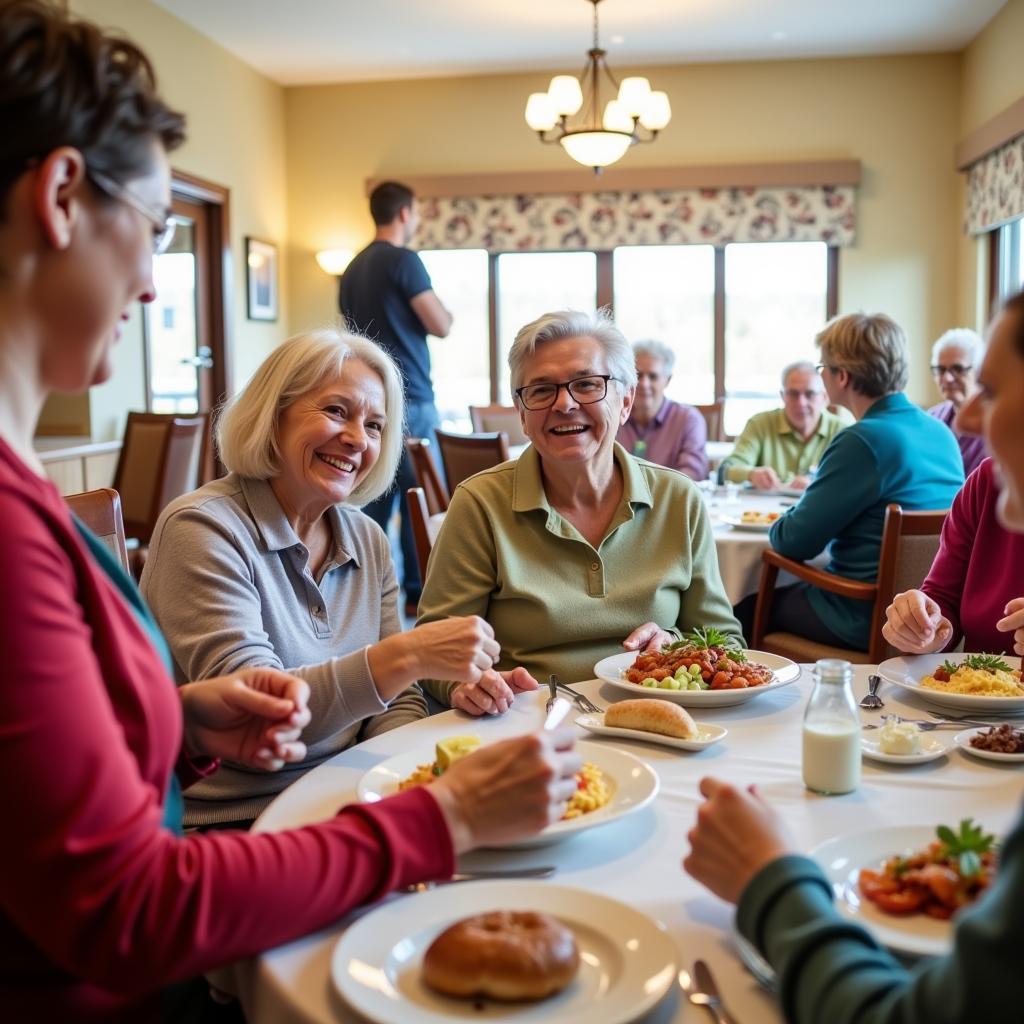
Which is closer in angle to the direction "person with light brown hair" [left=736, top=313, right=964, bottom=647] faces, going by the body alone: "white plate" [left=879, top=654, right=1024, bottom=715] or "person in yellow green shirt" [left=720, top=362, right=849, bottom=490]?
the person in yellow green shirt

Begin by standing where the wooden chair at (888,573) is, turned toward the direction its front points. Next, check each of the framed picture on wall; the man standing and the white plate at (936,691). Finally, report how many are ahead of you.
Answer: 2

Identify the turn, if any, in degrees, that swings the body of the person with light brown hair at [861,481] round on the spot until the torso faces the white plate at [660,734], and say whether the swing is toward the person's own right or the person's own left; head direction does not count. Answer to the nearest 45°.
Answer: approximately 135° to the person's own left

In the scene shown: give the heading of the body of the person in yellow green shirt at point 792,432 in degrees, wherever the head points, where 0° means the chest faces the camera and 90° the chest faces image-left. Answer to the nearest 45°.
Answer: approximately 0°

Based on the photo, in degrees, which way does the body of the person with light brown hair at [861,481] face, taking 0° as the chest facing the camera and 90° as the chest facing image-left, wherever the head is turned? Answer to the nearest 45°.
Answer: approximately 135°

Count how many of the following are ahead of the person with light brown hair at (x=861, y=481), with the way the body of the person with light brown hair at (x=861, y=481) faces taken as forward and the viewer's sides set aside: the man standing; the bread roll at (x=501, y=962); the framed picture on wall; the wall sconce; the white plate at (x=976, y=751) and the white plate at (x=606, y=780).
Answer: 3

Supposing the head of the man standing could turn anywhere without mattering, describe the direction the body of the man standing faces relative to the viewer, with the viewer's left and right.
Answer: facing away from the viewer and to the right of the viewer

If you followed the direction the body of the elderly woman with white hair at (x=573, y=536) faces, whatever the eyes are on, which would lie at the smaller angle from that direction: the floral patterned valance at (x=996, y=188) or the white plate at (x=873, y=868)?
the white plate

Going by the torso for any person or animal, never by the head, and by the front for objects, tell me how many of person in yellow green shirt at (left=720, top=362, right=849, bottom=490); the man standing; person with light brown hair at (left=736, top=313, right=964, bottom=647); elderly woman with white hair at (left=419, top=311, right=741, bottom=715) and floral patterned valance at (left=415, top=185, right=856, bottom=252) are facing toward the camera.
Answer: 3
